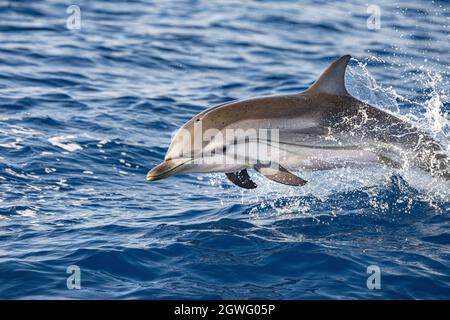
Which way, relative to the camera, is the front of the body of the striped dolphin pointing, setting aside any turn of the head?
to the viewer's left
